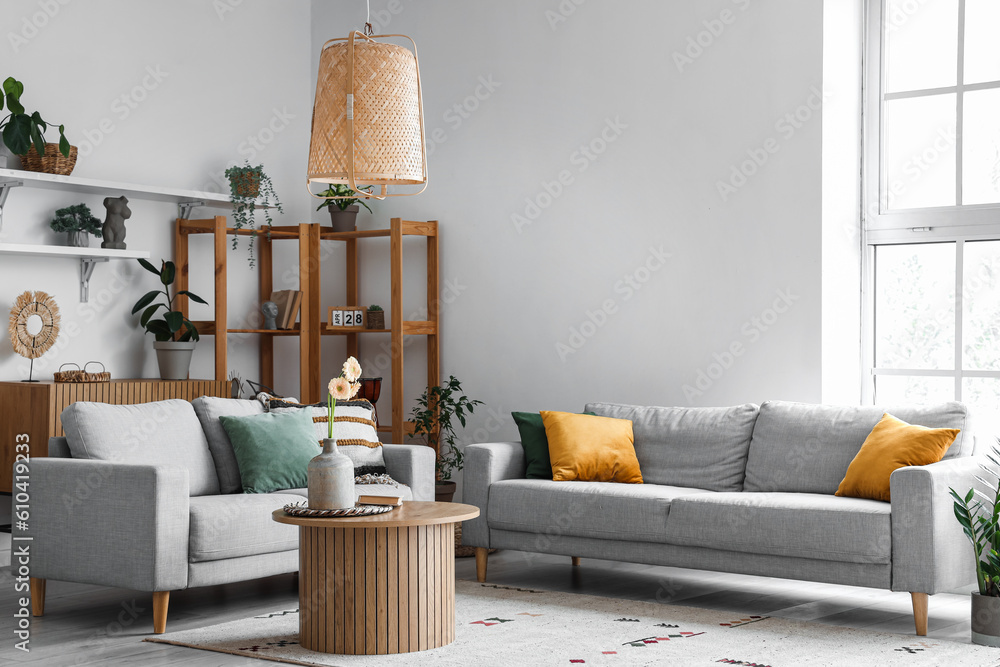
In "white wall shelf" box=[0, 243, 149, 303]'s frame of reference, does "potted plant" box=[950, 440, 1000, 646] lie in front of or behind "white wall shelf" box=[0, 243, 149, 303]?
in front

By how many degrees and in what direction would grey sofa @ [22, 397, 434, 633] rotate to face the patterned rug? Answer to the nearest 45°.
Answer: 0° — it already faces it

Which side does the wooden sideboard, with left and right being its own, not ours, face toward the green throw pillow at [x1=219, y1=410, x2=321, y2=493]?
front

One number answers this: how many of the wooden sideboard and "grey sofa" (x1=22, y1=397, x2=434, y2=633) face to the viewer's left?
0

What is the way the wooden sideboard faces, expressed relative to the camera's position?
facing the viewer and to the right of the viewer

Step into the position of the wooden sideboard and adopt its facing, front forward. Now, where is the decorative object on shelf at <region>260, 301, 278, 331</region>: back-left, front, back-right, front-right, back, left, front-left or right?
left

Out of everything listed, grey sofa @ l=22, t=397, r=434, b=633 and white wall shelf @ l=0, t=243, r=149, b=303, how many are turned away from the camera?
0

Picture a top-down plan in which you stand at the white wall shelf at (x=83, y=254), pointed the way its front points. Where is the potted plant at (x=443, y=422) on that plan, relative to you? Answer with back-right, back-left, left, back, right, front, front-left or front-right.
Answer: front-left

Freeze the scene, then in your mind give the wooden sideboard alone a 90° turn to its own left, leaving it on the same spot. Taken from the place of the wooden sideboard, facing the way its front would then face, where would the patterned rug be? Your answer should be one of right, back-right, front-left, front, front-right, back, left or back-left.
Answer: right

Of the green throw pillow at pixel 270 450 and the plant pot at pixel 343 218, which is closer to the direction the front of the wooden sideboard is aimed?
the green throw pillow

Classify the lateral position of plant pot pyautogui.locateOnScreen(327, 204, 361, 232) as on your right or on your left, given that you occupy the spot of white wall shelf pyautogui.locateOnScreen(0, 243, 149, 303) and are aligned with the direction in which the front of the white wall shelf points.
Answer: on your left

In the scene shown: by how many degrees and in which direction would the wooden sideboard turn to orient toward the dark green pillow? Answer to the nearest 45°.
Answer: approximately 45° to its left

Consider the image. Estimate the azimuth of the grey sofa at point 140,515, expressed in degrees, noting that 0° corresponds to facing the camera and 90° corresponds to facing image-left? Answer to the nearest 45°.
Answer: approximately 315°

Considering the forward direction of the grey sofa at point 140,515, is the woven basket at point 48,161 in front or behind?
behind
